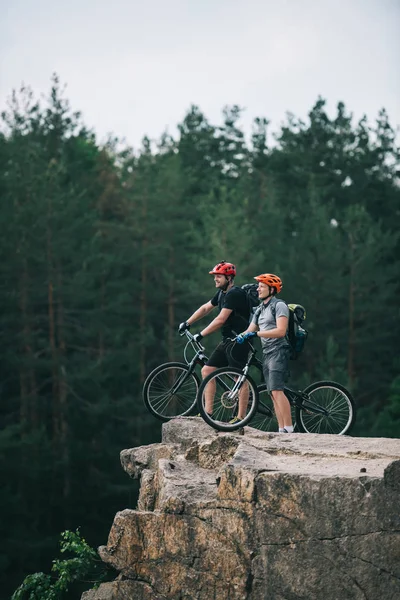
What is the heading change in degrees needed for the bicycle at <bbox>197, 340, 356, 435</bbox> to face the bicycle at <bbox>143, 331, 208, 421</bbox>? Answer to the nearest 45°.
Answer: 0° — it already faces it

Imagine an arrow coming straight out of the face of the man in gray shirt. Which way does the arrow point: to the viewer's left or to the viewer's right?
to the viewer's left

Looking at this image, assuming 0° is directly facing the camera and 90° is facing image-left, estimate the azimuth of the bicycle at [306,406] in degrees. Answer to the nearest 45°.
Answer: approximately 90°
